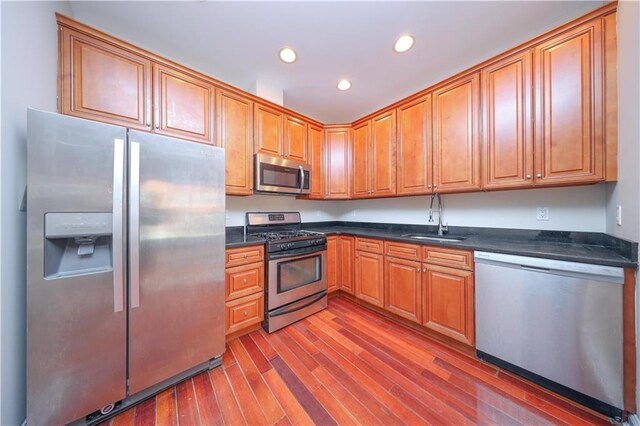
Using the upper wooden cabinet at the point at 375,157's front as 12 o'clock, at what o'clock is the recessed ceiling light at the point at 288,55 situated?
The recessed ceiling light is roughly at 12 o'clock from the upper wooden cabinet.

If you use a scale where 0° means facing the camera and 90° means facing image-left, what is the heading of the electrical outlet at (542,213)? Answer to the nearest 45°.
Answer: approximately 0°

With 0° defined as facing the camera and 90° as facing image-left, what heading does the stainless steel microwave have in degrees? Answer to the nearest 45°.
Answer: approximately 315°

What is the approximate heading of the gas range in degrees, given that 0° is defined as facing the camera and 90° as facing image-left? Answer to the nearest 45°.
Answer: approximately 315°
